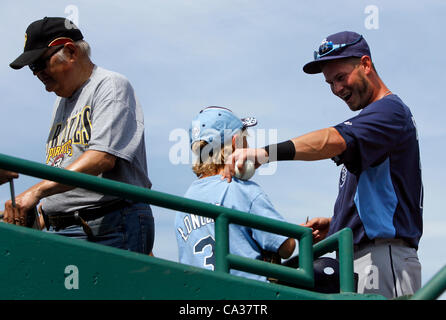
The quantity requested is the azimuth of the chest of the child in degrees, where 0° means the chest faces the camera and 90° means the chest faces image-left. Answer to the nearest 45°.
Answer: approximately 225°

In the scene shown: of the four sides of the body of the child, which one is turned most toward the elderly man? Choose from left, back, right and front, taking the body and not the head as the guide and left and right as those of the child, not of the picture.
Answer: left

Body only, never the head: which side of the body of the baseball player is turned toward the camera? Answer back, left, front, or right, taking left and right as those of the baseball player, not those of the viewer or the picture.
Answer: left

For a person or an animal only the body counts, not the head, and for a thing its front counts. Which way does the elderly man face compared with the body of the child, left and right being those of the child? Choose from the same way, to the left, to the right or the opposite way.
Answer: the opposite way

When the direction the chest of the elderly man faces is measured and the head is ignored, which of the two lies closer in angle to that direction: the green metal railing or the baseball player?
the green metal railing

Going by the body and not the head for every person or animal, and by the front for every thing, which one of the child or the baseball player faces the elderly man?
the baseball player

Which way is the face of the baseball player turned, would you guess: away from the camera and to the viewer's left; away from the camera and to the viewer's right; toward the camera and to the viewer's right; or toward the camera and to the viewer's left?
toward the camera and to the viewer's left

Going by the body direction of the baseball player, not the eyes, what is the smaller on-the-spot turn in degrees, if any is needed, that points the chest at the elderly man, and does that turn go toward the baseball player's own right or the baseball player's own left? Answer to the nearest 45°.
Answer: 0° — they already face them

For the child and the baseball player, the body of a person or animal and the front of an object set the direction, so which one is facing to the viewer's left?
the baseball player

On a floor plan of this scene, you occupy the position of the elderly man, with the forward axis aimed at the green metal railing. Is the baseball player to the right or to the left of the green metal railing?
left

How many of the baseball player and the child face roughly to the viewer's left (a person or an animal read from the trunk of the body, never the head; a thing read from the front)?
1

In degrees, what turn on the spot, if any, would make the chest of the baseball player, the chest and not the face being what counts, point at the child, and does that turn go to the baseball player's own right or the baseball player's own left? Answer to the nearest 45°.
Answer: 0° — they already face them

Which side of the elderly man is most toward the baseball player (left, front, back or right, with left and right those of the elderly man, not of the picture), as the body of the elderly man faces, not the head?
back
